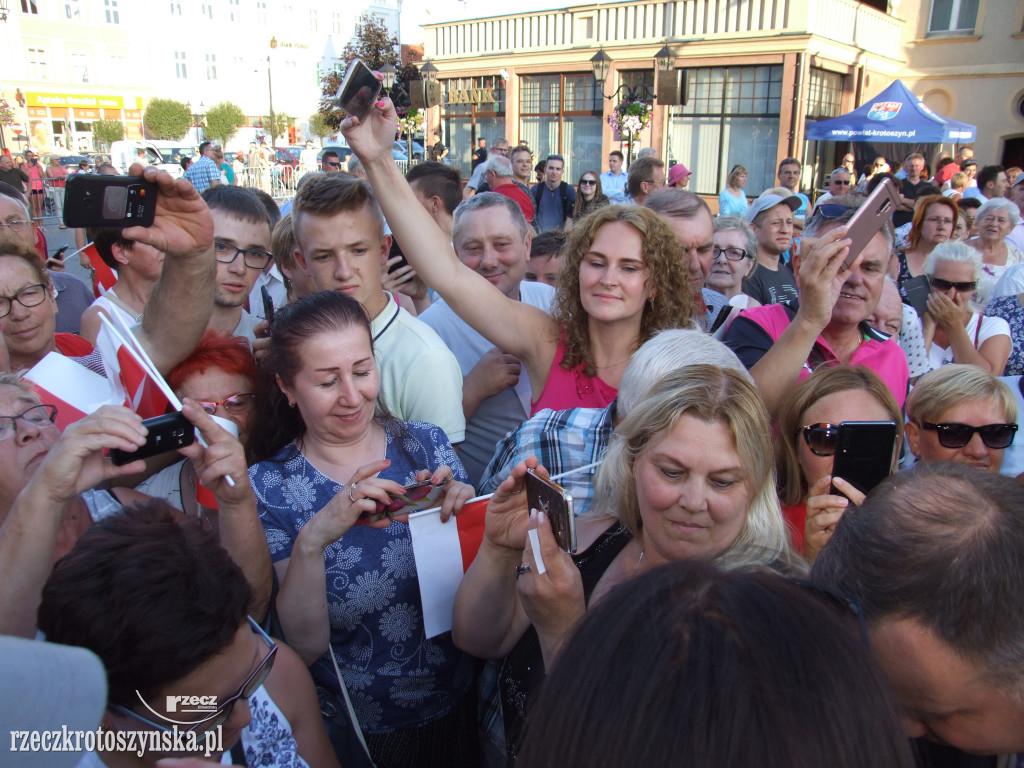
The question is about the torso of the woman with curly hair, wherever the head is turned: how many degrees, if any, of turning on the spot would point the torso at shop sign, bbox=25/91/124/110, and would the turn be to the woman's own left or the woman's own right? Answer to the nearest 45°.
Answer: approximately 135° to the woman's own right

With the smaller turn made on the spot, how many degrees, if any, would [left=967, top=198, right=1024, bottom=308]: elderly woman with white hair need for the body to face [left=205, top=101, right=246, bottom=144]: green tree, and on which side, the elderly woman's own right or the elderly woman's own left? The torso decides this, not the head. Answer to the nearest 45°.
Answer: approximately 135° to the elderly woman's own right

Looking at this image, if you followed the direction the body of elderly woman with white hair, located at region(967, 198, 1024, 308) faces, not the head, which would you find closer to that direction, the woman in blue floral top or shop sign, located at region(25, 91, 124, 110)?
the woman in blue floral top

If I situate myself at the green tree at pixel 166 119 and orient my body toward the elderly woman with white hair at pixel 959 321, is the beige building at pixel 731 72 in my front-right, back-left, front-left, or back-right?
front-left

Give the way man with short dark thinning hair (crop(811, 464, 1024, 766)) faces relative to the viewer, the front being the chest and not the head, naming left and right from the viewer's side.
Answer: facing the viewer and to the left of the viewer

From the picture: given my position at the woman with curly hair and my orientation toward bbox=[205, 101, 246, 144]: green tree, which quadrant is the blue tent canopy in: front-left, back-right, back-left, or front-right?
front-right

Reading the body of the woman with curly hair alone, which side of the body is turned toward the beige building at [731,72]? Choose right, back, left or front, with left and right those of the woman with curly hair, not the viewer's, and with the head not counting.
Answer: back

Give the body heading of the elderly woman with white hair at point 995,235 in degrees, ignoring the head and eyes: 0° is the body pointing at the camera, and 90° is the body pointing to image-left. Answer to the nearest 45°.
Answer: approximately 0°

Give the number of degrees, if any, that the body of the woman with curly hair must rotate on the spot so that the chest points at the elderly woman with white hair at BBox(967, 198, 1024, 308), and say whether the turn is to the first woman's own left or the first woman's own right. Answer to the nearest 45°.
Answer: approximately 135° to the first woman's own left

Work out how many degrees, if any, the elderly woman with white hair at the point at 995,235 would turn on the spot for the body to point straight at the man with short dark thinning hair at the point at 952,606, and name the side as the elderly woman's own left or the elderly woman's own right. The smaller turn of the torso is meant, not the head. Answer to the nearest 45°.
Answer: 0° — they already face them

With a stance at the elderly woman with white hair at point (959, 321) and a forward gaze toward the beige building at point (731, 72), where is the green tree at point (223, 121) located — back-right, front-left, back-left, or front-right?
front-left

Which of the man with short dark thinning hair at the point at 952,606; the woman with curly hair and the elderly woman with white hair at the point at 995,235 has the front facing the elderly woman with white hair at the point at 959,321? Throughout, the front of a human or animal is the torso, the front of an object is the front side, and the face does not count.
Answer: the elderly woman with white hair at the point at 995,235

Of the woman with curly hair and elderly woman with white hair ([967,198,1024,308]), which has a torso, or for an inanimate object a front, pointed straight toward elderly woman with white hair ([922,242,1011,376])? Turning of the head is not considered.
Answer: elderly woman with white hair ([967,198,1024,308])

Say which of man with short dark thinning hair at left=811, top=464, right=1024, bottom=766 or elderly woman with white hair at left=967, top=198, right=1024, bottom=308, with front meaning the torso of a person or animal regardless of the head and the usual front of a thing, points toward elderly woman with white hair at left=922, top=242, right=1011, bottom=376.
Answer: elderly woman with white hair at left=967, top=198, right=1024, bottom=308

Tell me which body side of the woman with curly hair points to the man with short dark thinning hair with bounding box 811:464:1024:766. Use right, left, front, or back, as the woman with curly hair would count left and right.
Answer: front

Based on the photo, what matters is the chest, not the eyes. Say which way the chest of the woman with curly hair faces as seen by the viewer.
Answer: toward the camera
